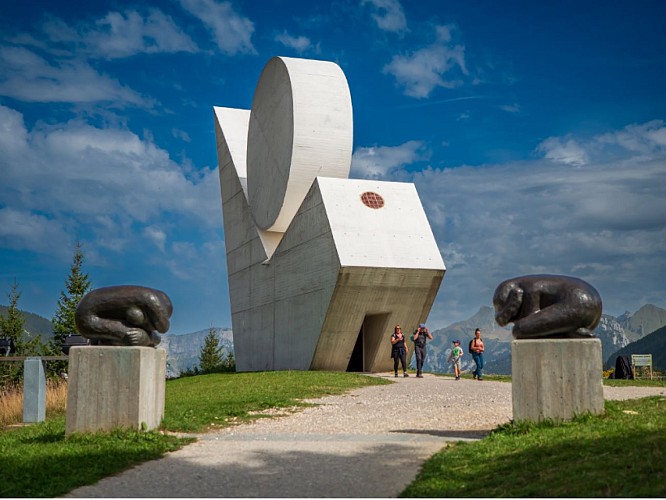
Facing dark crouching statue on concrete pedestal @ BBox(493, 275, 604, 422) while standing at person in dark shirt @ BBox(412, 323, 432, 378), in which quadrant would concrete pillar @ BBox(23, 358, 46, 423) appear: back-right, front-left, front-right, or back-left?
front-right

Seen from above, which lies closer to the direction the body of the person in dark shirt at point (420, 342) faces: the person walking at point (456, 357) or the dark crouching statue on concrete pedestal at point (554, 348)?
the dark crouching statue on concrete pedestal

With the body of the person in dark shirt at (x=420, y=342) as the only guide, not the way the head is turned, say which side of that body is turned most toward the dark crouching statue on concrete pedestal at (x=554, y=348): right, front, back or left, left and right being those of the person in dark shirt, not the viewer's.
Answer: front

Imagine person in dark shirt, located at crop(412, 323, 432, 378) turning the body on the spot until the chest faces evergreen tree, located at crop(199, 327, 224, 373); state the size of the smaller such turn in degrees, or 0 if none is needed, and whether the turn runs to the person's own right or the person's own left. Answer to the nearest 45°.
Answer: approximately 135° to the person's own right

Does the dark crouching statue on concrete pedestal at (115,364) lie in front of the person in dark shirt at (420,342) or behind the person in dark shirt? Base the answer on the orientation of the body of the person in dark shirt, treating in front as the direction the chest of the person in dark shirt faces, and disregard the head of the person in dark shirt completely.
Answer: in front

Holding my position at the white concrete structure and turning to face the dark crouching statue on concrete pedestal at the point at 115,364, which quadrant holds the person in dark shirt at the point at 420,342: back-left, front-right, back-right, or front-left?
front-left

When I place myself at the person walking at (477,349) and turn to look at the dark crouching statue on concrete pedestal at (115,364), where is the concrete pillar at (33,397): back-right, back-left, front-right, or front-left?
front-right

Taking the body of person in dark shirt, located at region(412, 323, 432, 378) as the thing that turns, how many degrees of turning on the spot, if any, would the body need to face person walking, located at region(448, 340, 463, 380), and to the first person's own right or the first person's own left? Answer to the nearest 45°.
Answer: approximately 45° to the first person's own left

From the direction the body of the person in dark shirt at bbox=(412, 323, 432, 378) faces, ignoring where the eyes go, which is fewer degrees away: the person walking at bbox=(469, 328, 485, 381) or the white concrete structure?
the person walking

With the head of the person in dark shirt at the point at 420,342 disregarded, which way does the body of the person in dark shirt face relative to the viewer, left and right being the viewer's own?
facing the viewer

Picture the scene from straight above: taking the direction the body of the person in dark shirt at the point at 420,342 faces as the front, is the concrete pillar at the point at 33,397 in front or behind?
in front

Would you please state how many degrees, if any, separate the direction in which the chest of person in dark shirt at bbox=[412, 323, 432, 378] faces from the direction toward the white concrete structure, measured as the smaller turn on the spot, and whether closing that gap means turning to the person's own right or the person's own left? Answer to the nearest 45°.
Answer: approximately 135° to the person's own right
